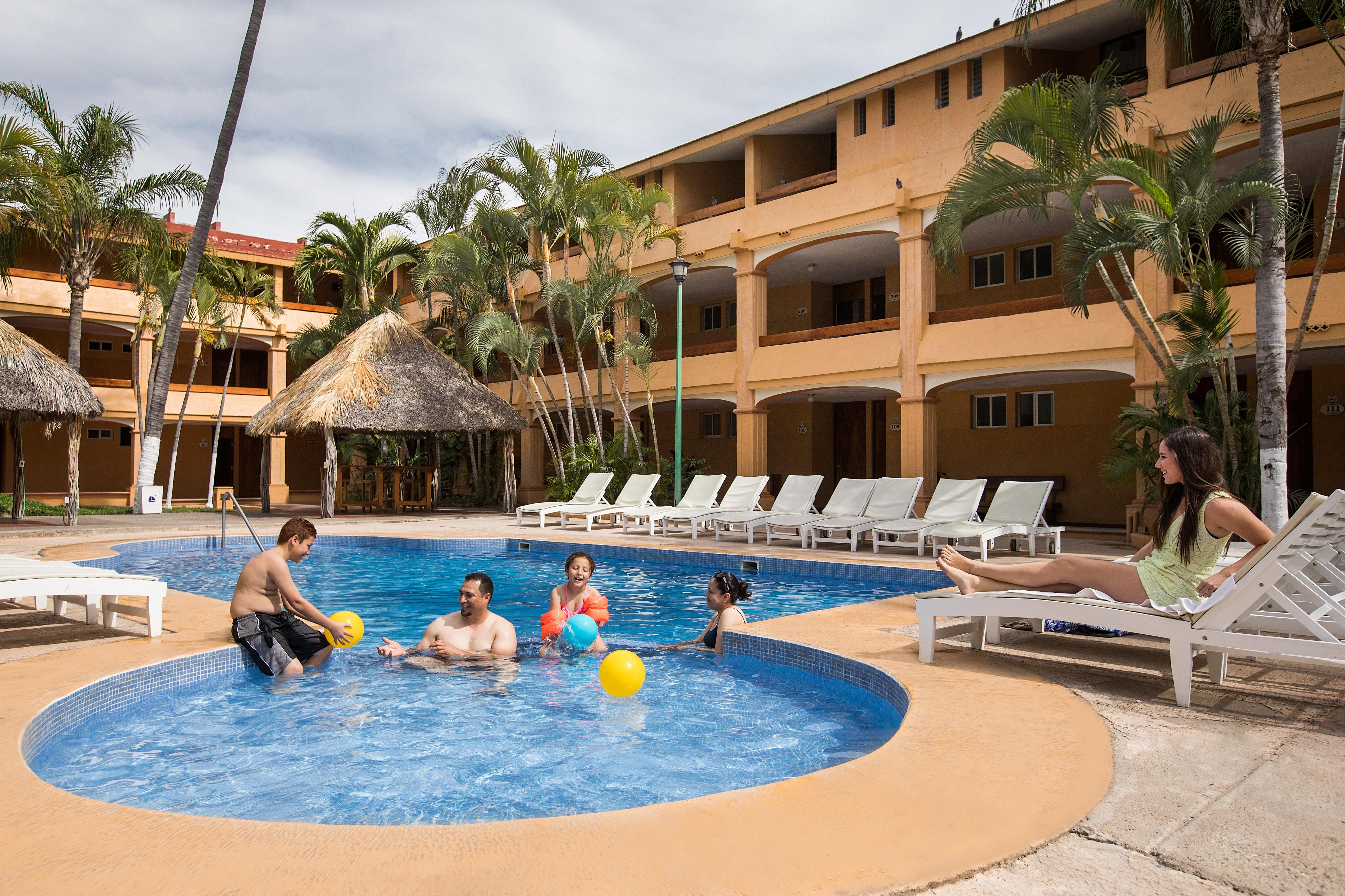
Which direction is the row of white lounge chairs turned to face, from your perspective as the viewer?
facing the viewer and to the left of the viewer

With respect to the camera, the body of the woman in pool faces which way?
to the viewer's left

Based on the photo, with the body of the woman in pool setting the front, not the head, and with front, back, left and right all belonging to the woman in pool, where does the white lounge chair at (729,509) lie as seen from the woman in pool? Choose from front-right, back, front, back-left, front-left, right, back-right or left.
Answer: right

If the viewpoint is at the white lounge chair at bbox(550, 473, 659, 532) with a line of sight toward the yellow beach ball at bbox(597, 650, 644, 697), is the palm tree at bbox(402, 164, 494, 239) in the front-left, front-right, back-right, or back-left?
back-right

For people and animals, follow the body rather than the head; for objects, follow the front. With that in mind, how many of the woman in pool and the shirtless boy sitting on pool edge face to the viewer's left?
1

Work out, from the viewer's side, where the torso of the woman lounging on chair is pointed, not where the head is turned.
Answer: to the viewer's left

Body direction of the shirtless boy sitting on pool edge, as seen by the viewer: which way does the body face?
to the viewer's right

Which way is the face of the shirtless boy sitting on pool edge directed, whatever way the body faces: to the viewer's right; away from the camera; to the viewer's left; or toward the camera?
to the viewer's right

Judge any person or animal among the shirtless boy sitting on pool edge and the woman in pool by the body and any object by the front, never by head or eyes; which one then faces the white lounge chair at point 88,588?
the woman in pool

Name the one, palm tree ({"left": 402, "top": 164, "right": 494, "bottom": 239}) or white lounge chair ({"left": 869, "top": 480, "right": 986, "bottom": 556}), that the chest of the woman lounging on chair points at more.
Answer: the palm tree

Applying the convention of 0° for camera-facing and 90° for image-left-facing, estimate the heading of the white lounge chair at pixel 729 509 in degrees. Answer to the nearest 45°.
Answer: approximately 45°

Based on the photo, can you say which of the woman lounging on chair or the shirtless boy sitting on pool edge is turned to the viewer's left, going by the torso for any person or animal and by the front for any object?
the woman lounging on chair

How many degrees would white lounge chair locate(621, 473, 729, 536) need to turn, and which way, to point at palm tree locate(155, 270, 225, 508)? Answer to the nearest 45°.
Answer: approximately 90° to its right

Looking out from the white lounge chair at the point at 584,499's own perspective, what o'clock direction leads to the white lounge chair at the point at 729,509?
the white lounge chair at the point at 729,509 is roughly at 9 o'clock from the white lounge chair at the point at 584,499.
